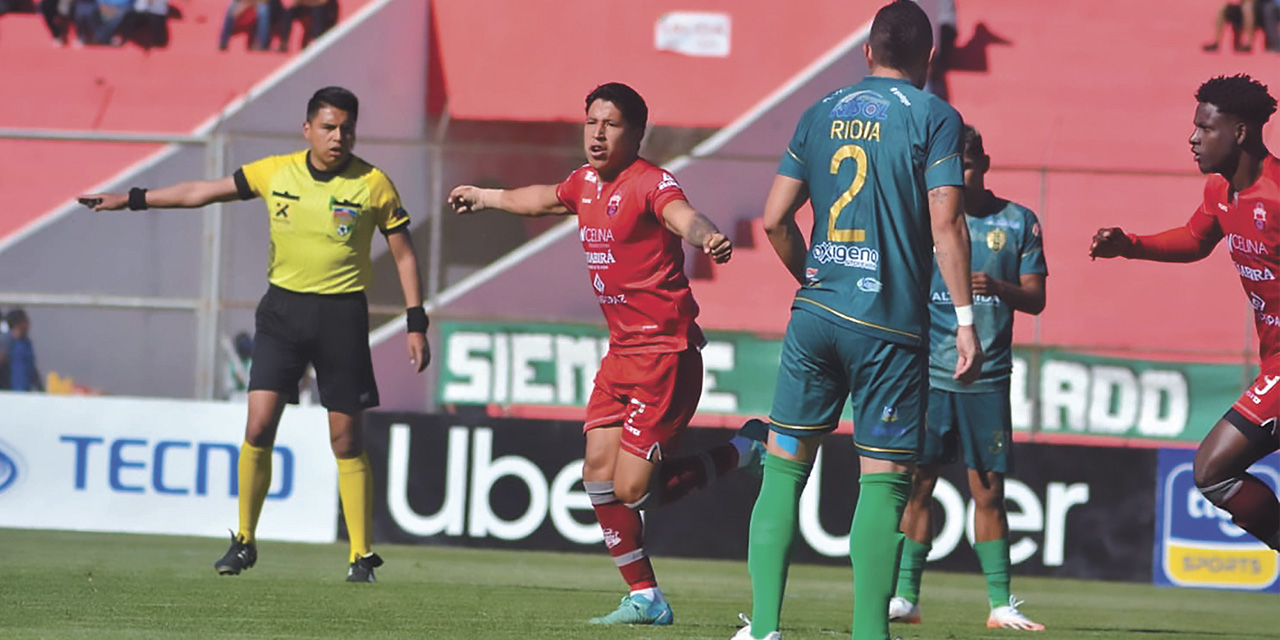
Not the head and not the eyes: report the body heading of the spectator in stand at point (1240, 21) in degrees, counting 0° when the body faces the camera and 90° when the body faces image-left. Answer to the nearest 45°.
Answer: approximately 45°

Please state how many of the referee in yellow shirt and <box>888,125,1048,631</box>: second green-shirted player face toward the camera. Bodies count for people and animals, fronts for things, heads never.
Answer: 2

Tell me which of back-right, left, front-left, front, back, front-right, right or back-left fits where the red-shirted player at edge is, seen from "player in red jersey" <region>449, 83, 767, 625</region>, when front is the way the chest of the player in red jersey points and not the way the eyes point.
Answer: back-left

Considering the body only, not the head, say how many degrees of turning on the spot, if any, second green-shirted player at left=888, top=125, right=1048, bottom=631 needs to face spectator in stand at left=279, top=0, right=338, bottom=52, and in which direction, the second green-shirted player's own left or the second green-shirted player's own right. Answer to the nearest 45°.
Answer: approximately 135° to the second green-shirted player's own right

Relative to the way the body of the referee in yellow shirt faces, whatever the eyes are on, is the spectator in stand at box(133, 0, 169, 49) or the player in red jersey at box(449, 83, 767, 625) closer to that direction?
the player in red jersey

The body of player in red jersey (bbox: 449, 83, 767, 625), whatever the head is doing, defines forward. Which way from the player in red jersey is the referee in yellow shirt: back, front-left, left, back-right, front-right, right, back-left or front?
right

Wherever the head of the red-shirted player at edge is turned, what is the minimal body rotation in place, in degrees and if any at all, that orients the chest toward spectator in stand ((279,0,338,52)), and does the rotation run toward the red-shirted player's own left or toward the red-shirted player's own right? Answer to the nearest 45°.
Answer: approximately 90° to the red-shirted player's own right

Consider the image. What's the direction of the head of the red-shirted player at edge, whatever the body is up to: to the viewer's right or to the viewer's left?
to the viewer's left

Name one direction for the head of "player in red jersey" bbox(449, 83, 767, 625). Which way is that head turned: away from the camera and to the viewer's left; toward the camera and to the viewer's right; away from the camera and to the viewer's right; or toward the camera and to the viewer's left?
toward the camera and to the viewer's left
